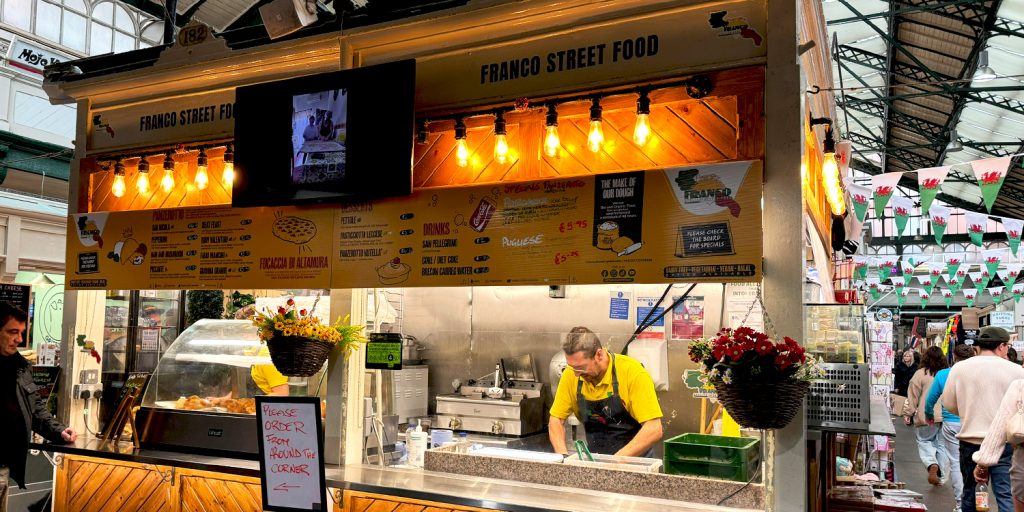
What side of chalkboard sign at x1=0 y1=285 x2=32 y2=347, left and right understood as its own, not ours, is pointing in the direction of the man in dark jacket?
front

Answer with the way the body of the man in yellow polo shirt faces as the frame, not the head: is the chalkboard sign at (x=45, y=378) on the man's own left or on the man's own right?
on the man's own right

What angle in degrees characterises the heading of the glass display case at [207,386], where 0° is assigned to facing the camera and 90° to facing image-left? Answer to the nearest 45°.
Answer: approximately 45°

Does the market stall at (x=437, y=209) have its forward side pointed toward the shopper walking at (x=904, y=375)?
no

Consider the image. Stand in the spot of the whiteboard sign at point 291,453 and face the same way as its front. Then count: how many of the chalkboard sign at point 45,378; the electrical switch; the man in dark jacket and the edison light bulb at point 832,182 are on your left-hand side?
1

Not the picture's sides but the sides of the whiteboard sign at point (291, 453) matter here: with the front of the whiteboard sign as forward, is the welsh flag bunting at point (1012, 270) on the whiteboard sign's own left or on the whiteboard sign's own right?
on the whiteboard sign's own left

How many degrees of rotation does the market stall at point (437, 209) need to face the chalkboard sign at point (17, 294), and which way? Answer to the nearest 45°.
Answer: approximately 135° to its right

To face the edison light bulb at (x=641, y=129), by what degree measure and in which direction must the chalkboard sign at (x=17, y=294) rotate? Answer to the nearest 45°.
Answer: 0° — it already faces it

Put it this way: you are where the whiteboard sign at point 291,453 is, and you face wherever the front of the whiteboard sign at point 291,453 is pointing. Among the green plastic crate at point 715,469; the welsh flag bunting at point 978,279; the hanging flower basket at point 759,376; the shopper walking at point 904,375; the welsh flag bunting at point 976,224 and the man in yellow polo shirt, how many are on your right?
0

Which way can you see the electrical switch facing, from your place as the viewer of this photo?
facing the viewer

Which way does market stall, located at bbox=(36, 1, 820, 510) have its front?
toward the camera

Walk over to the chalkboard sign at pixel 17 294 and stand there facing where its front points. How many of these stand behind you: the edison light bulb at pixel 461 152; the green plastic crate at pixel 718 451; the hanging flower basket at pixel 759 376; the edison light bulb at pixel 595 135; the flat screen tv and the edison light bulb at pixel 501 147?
0

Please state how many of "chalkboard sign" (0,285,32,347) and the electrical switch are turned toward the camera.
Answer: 2

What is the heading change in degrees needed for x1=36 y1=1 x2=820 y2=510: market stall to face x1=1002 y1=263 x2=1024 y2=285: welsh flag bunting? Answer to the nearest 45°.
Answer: approximately 135° to its left

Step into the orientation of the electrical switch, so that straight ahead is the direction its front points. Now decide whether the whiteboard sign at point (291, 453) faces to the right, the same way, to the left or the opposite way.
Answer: the same way

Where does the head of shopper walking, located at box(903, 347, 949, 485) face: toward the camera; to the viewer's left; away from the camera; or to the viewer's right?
away from the camera

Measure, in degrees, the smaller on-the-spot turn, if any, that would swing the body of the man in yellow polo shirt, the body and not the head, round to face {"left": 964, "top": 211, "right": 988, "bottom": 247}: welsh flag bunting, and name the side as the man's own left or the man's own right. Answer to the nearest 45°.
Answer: approximately 180°

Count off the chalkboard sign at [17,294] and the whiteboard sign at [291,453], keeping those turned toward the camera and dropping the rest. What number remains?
2
